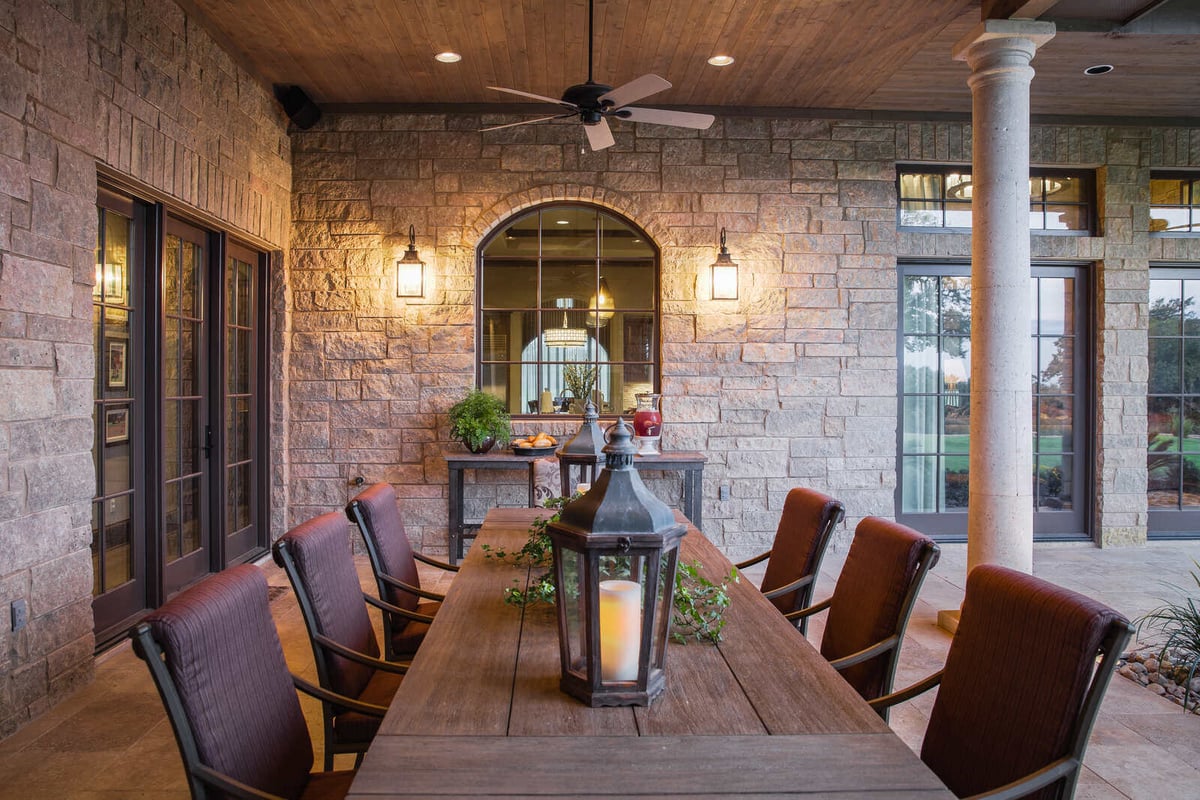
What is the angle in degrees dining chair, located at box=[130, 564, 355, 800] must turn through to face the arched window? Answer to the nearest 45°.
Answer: approximately 90° to its left

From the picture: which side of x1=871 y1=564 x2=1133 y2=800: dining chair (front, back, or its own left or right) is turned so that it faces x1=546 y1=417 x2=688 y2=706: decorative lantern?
front

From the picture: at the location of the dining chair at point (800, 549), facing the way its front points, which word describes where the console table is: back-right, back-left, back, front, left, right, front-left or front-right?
right

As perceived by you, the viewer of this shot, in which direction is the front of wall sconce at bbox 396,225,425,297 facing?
facing the viewer

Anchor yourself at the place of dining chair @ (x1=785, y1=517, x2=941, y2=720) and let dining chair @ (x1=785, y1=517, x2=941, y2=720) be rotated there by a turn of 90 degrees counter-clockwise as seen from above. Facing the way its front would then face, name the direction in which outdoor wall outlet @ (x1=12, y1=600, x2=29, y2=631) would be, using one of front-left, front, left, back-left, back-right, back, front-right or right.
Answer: back-right

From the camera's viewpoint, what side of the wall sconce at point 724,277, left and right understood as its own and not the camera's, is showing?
front

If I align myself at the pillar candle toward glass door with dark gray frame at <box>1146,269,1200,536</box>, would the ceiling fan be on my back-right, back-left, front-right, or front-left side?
front-left

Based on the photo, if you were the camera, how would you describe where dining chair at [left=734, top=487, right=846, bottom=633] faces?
facing the viewer and to the left of the viewer

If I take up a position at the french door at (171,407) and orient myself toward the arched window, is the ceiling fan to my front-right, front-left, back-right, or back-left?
front-right

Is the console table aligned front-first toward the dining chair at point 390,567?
yes

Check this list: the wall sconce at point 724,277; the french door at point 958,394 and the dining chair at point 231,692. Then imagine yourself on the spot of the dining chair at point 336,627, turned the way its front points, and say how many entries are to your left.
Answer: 2

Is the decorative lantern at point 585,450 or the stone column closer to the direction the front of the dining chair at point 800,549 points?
the decorative lantern

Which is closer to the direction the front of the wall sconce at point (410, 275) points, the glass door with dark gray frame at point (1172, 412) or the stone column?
the stone column

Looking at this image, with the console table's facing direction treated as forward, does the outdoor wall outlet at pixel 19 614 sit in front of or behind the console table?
in front

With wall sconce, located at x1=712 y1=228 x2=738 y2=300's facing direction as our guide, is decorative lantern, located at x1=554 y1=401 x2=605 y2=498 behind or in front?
in front

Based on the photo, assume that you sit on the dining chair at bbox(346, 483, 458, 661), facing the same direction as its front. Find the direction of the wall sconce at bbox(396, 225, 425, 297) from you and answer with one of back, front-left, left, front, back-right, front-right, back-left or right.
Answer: back-left

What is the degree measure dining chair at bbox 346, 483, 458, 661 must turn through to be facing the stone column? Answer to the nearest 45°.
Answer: approximately 45° to its left
